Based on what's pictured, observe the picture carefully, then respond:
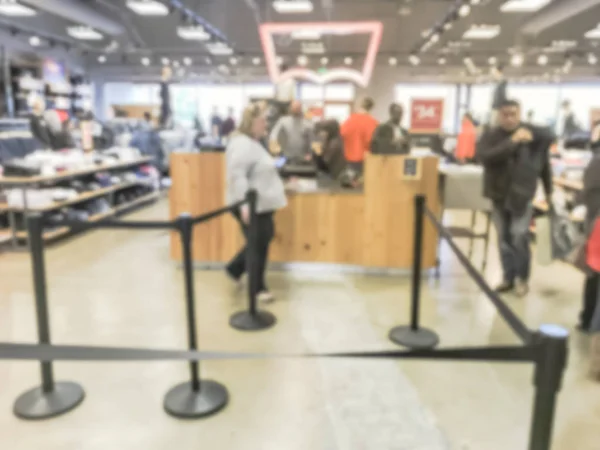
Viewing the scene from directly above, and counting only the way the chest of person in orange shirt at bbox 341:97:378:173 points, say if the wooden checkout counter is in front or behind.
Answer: behind

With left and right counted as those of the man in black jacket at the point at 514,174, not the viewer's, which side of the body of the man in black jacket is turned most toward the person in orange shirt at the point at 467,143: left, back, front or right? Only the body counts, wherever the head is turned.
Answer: back

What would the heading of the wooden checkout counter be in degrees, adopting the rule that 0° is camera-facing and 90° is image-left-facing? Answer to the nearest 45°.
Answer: approximately 0°

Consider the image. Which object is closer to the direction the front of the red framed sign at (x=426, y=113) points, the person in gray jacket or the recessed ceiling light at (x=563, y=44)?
the person in gray jacket

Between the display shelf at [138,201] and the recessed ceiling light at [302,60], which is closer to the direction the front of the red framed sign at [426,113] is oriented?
the display shelf

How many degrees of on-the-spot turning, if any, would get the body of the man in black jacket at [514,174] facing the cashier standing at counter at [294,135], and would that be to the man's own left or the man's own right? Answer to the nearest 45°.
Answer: approximately 135° to the man's own right
